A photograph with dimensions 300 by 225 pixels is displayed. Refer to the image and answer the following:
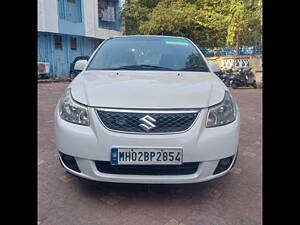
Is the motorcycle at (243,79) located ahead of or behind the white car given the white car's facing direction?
behind

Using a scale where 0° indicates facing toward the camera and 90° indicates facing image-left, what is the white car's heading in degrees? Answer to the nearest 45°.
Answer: approximately 0°

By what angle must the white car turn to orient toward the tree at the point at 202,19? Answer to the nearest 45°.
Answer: approximately 180°

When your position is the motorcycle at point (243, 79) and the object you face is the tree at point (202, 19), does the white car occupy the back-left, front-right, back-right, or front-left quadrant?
back-left
